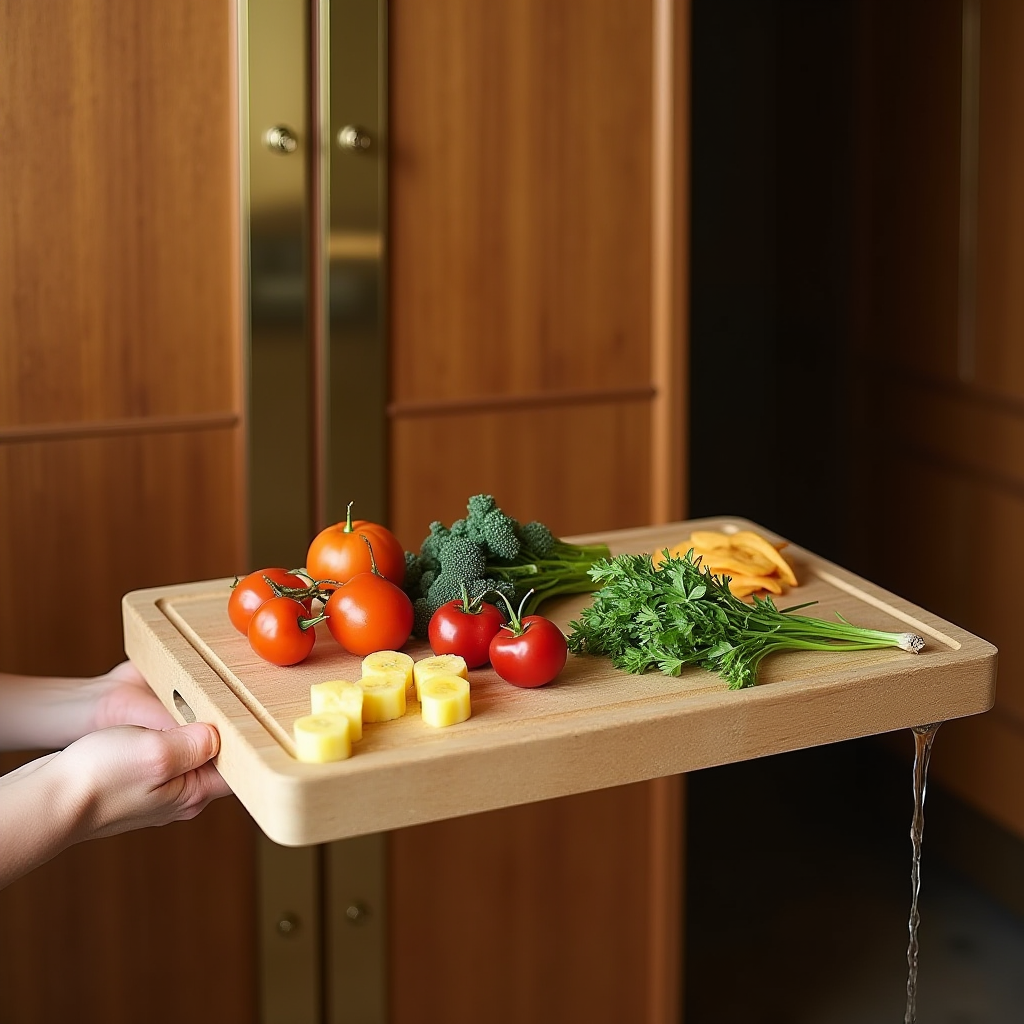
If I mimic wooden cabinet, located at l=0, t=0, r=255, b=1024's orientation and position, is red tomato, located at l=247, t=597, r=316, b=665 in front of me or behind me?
in front

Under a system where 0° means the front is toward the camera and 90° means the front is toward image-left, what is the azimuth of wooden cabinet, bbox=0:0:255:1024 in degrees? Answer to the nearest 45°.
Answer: approximately 0°

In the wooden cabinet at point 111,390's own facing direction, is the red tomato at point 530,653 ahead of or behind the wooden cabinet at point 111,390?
ahead

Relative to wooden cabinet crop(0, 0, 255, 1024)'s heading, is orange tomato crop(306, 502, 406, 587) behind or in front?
in front

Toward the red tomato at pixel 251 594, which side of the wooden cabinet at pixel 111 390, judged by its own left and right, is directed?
front

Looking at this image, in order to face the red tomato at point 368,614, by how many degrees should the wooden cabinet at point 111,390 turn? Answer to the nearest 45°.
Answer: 0° — it already faces it

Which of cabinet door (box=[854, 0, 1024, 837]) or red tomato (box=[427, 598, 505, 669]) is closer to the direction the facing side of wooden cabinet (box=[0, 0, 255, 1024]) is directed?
the red tomato

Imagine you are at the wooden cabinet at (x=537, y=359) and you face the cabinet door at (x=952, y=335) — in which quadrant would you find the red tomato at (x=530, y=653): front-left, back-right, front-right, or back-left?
back-right
